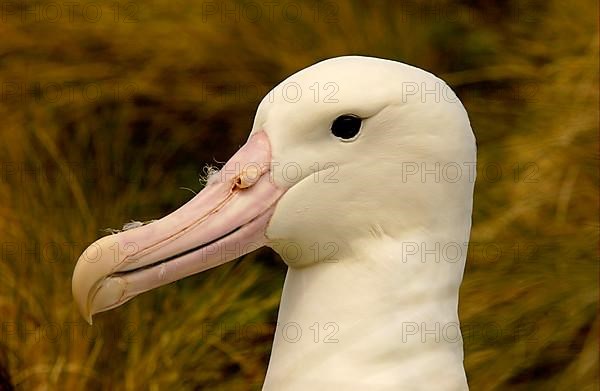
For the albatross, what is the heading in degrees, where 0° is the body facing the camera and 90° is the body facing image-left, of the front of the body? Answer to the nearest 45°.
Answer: approximately 90°
